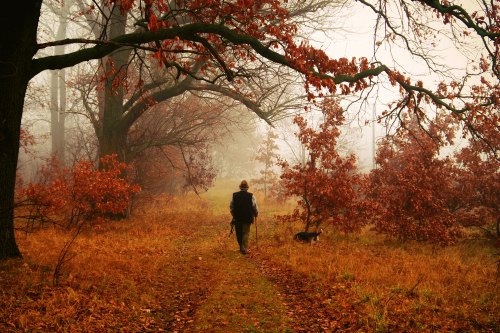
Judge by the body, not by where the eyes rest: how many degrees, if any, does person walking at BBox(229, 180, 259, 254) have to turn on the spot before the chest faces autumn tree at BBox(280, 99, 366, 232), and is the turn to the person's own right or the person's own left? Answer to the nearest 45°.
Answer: approximately 45° to the person's own right

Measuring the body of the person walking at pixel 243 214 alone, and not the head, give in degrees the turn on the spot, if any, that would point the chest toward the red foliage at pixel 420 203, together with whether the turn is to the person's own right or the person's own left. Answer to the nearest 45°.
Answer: approximately 90° to the person's own right

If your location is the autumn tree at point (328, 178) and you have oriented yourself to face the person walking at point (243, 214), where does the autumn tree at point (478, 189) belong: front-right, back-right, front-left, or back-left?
back-left

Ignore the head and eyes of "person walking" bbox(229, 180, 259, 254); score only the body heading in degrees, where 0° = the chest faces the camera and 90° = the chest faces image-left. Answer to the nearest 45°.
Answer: approximately 180°

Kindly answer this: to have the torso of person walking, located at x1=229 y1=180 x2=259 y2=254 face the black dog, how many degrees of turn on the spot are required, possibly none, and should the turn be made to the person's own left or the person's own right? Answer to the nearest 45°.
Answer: approximately 45° to the person's own right
